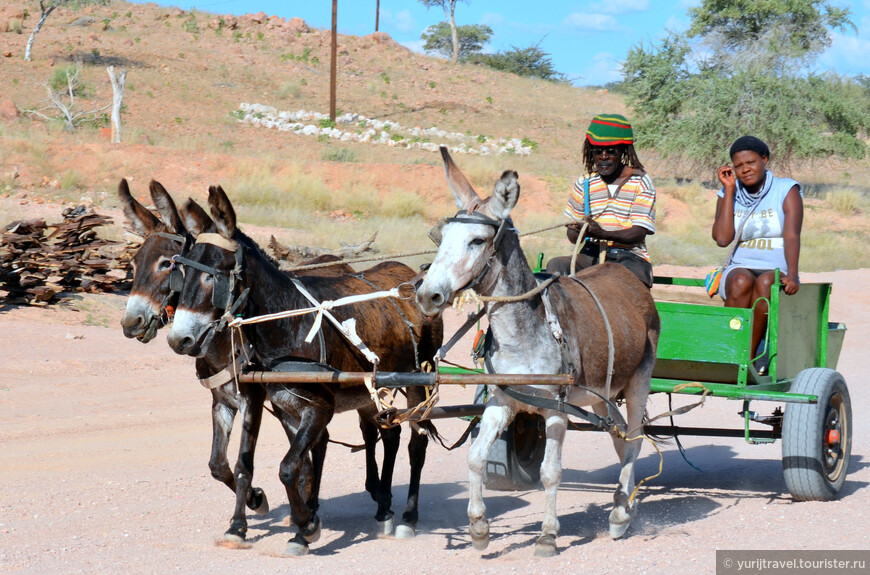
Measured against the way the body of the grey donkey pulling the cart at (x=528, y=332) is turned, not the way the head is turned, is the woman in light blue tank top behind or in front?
behind

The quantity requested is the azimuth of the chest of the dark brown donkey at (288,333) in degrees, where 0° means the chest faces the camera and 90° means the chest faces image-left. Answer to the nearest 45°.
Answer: approximately 45°

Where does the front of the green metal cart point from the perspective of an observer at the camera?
facing the viewer and to the left of the viewer

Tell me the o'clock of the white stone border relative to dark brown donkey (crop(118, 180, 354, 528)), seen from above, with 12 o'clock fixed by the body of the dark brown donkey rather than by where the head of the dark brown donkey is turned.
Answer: The white stone border is roughly at 5 o'clock from the dark brown donkey.

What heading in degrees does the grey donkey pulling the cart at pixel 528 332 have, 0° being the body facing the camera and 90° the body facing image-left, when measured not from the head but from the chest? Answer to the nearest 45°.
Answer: approximately 45°

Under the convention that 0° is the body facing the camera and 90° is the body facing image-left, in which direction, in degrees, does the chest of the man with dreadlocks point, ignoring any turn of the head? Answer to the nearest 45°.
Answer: approximately 45°

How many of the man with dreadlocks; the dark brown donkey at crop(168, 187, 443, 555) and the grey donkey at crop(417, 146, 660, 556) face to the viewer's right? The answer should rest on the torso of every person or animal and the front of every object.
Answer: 0

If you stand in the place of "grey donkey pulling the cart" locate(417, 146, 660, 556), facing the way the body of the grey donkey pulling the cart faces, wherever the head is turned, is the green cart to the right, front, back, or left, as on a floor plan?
back

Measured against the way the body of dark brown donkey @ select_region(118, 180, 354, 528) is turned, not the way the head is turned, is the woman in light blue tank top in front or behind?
behind

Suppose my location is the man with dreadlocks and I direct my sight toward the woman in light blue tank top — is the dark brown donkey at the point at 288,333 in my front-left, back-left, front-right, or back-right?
back-right

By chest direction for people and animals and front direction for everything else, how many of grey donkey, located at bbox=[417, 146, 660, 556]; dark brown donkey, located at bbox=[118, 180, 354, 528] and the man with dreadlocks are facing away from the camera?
0

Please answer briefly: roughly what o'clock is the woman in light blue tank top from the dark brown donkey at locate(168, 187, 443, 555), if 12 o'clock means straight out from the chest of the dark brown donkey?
The woman in light blue tank top is roughly at 7 o'clock from the dark brown donkey.
